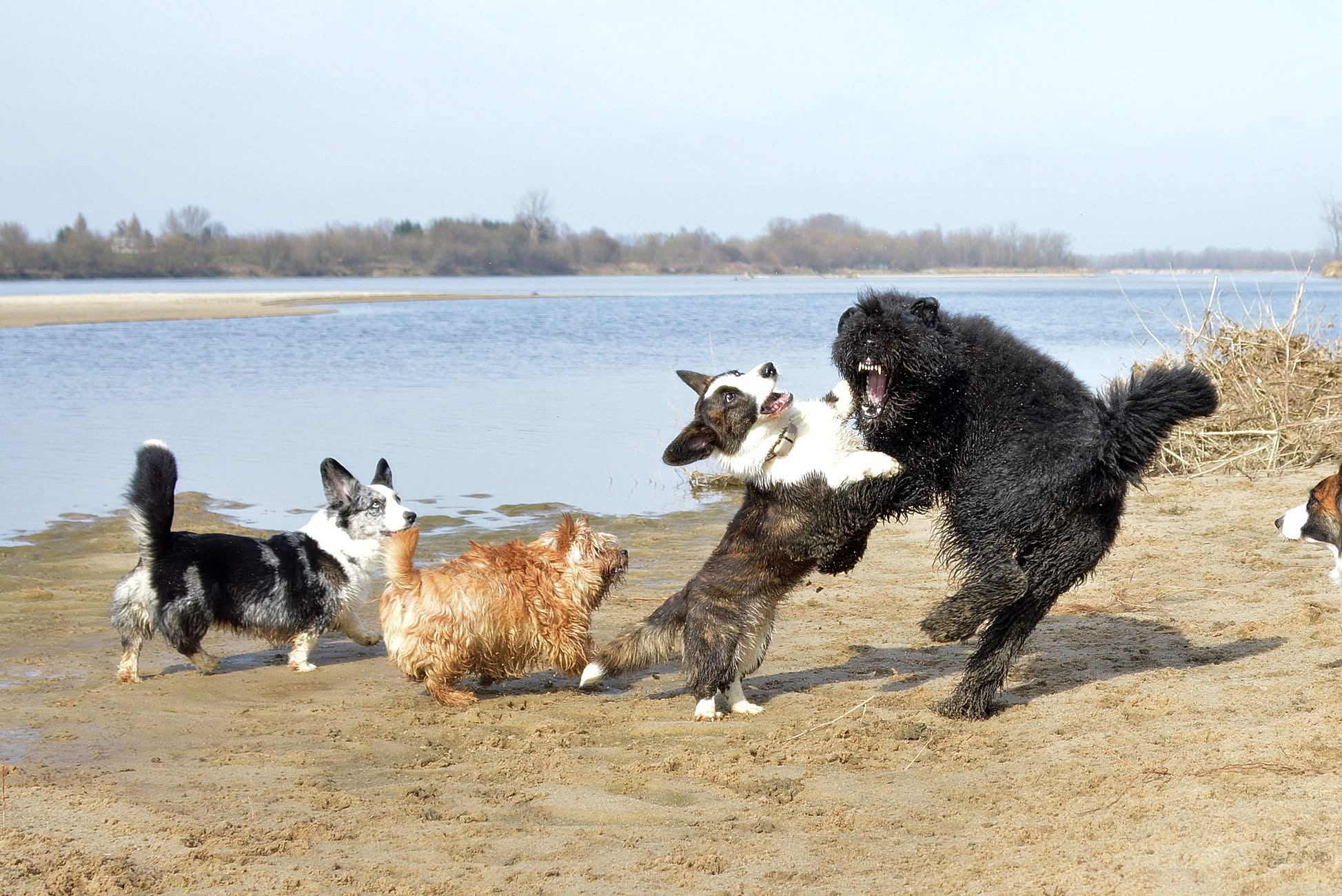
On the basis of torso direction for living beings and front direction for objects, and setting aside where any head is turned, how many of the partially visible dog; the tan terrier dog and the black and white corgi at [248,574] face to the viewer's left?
1

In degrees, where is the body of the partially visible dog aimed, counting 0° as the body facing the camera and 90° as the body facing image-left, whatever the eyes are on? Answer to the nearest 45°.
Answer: approximately 90°

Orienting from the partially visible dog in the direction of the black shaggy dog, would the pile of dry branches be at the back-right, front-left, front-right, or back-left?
back-right

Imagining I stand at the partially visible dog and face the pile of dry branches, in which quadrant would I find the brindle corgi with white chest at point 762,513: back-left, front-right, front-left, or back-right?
back-left

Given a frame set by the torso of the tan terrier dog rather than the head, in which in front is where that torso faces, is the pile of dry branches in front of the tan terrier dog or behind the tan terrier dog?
in front

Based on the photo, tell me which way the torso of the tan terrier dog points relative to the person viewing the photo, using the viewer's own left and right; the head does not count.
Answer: facing to the right of the viewer

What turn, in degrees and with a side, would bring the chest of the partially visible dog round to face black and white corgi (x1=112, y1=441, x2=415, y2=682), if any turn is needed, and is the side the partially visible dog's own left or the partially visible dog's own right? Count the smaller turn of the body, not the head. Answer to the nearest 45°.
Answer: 0° — it already faces it

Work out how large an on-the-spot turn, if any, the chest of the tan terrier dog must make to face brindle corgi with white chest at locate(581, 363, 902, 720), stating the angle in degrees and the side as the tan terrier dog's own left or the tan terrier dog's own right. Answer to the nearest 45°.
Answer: approximately 45° to the tan terrier dog's own right

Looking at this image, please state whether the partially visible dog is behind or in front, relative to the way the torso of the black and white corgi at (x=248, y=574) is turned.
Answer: in front

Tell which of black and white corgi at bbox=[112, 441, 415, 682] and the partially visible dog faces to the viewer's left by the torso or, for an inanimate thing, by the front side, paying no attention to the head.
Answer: the partially visible dog

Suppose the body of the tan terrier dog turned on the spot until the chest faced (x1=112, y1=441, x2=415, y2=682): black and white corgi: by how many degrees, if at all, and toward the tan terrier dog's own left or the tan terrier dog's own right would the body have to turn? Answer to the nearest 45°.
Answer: approximately 135° to the tan terrier dog's own left

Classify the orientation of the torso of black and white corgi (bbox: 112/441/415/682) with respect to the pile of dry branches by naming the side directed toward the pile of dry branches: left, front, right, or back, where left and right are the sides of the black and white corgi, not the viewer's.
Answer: front

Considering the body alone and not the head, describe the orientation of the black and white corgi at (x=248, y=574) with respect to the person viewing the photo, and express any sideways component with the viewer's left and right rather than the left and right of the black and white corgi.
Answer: facing to the right of the viewer

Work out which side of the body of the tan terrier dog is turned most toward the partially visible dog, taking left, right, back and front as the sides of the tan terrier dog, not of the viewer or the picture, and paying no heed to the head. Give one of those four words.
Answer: front

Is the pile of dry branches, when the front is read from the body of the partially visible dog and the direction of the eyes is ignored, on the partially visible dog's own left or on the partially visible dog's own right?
on the partially visible dog's own right
